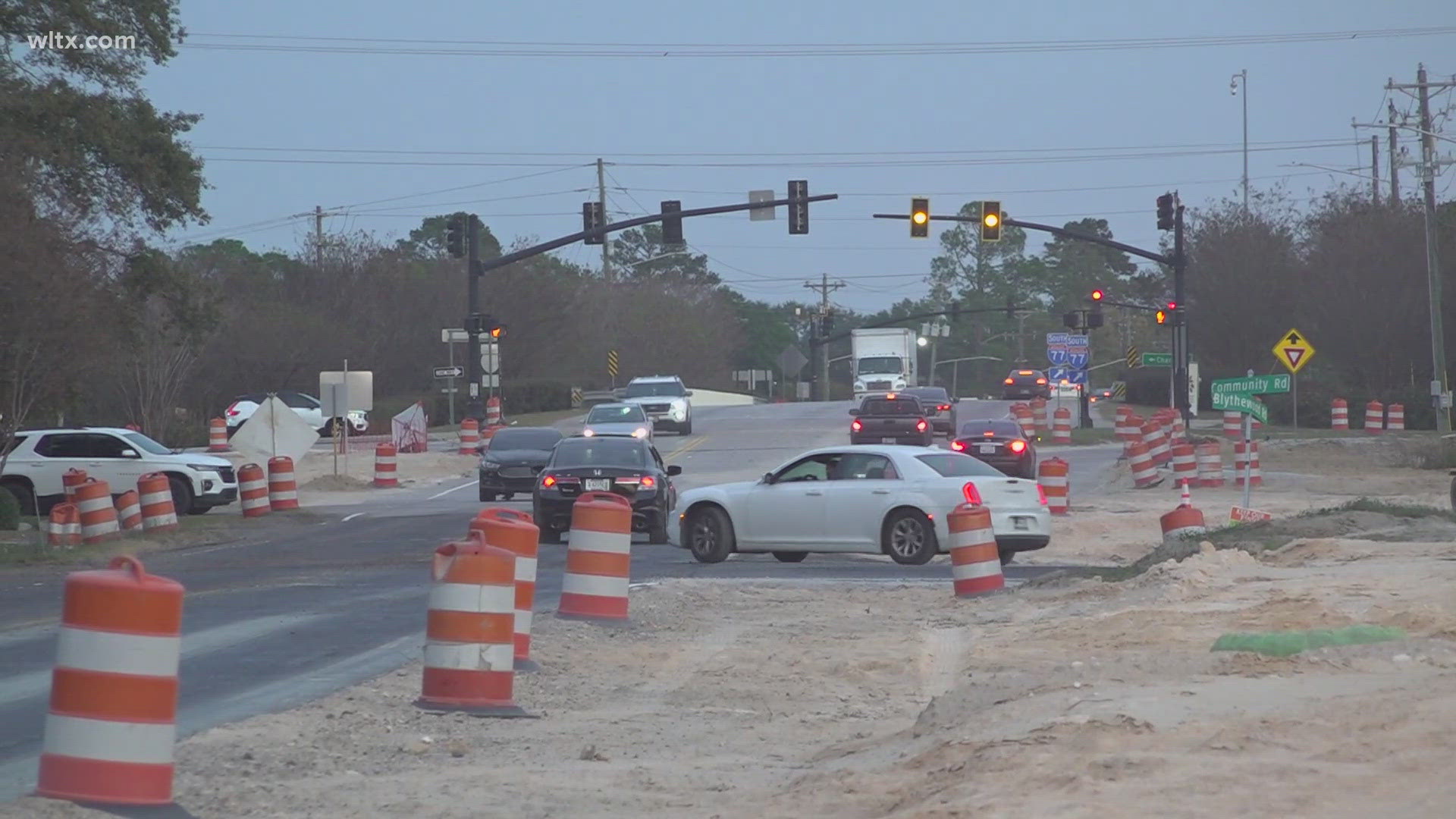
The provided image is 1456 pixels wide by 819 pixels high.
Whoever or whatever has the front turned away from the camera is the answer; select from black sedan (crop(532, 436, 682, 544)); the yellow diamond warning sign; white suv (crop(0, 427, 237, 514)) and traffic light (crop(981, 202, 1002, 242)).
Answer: the black sedan

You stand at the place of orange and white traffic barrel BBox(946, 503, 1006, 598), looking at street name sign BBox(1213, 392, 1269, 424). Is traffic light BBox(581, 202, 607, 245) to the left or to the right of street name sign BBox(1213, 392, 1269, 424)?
left

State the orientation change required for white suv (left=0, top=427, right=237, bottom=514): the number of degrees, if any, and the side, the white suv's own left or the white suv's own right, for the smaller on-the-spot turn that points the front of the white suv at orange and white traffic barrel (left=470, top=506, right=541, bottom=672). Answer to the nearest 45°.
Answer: approximately 90° to the white suv's own right

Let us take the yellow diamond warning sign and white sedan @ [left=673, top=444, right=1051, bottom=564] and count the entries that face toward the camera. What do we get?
1

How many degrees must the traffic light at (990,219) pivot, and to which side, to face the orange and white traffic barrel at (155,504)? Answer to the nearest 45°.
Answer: approximately 45° to its right

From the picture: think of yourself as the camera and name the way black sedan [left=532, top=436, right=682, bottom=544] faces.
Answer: facing away from the viewer

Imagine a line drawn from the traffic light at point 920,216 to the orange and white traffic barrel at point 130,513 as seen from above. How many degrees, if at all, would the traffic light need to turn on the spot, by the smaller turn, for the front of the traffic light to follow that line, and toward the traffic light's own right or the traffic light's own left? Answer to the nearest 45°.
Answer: approximately 45° to the traffic light's own right

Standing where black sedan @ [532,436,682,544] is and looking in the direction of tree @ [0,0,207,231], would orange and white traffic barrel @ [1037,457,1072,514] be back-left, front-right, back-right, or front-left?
back-right

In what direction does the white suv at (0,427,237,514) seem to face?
to the viewer's right

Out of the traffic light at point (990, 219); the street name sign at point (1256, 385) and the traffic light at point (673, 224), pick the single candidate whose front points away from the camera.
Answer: the traffic light at point (673, 224)

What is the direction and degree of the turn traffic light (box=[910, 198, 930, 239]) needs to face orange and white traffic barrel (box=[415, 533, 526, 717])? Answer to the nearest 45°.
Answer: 0° — it already faces it

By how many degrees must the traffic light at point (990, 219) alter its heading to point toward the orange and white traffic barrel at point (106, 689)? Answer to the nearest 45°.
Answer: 0° — it already faces it

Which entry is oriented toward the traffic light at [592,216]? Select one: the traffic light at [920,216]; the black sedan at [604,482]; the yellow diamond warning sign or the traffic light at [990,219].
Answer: the black sedan

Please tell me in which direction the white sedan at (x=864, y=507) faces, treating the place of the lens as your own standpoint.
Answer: facing away from the viewer and to the left of the viewer

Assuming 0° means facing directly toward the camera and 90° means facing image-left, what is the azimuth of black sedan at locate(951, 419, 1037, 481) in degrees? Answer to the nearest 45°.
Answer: approximately 180°

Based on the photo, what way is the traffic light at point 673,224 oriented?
away from the camera

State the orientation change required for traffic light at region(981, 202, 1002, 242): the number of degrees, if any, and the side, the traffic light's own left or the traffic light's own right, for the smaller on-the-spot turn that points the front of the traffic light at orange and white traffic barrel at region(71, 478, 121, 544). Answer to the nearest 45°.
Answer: approximately 45° to the traffic light's own right
